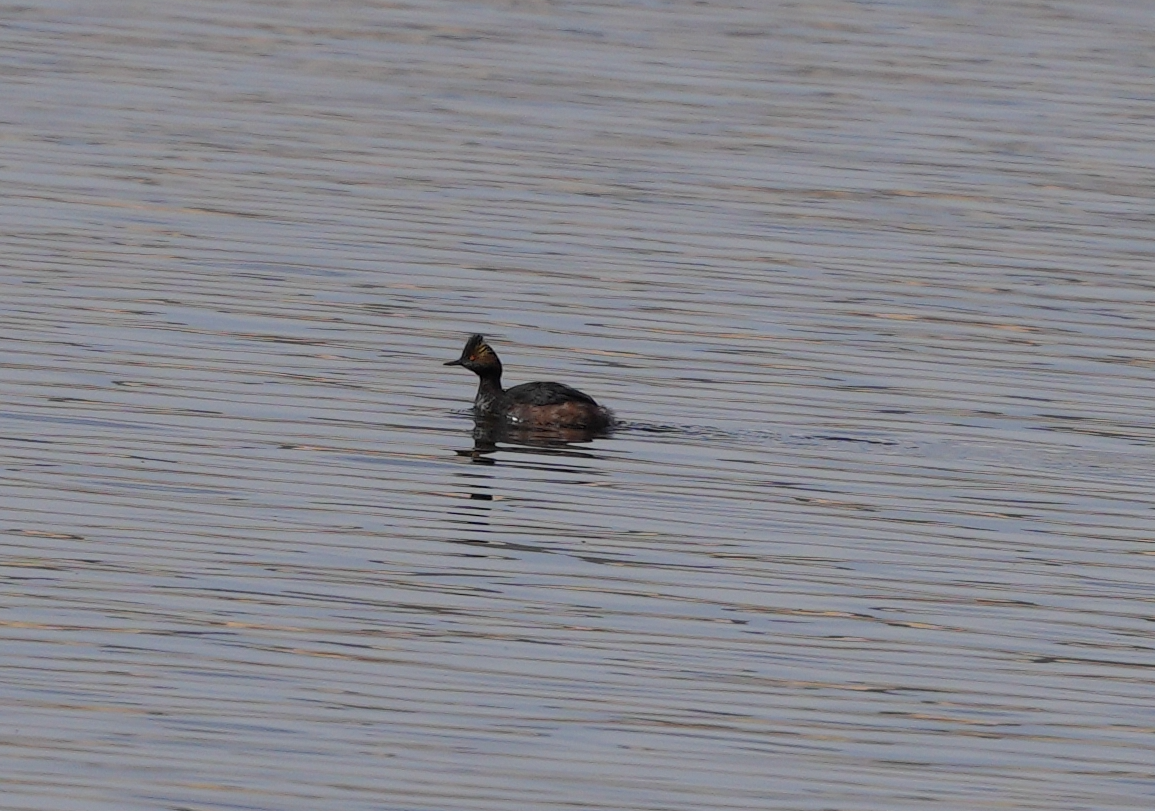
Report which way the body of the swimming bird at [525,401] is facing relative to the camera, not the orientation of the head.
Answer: to the viewer's left
